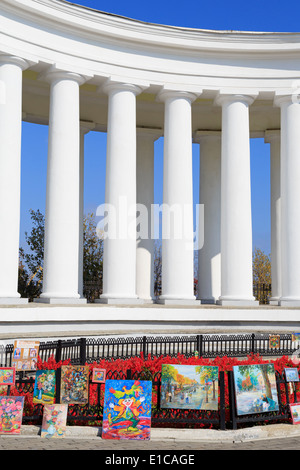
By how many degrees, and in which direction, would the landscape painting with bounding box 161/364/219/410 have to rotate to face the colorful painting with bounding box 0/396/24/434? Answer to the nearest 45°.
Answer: approximately 90° to its right

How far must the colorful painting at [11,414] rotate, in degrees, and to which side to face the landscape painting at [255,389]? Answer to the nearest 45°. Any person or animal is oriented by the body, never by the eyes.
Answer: approximately 90° to its left

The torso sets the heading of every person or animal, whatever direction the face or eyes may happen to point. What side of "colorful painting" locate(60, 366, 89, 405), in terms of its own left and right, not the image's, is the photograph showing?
front

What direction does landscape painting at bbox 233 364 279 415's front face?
toward the camera

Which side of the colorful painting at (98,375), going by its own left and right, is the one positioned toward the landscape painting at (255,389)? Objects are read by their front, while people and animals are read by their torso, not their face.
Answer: left

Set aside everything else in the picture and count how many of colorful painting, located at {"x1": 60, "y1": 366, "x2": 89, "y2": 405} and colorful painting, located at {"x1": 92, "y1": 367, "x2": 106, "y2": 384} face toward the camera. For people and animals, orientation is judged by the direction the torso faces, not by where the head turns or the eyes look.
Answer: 2

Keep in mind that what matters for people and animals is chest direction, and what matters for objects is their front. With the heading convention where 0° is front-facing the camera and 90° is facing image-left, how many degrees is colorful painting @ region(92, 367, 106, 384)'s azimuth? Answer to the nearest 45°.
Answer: approximately 0°

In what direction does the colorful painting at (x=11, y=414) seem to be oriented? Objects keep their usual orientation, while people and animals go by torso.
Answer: toward the camera

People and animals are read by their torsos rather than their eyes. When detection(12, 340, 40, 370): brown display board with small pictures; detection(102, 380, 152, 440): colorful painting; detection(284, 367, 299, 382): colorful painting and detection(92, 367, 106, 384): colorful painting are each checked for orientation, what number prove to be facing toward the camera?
4

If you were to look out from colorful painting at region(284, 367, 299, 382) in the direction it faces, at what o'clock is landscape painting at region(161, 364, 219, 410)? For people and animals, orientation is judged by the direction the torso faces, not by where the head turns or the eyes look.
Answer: The landscape painting is roughly at 2 o'clock from the colorful painting.

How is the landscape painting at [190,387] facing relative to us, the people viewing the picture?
facing the viewer
